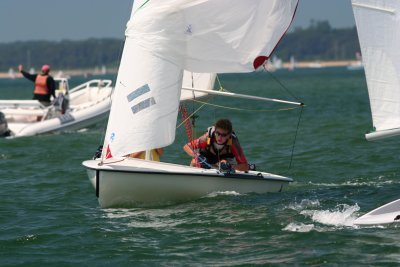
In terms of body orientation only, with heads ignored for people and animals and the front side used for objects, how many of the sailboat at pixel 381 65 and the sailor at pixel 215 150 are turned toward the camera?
1

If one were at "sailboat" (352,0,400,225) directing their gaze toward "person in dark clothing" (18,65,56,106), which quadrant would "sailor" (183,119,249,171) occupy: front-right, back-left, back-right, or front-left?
front-left

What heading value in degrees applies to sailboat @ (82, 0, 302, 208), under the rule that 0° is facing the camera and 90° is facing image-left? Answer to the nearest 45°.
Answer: approximately 45°

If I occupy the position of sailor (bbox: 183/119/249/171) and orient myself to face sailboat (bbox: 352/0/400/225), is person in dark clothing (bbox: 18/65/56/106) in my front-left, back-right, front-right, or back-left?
back-left

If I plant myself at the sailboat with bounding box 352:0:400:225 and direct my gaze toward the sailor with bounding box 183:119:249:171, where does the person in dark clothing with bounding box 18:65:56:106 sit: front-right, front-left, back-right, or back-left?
front-right

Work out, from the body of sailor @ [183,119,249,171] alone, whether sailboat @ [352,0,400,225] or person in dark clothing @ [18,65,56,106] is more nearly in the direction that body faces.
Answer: the sailboat

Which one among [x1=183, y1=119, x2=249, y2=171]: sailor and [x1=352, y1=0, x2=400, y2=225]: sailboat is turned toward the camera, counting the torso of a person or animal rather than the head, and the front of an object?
the sailor

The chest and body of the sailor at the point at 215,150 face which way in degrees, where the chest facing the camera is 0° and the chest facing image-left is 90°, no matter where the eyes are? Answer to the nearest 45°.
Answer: approximately 0°
